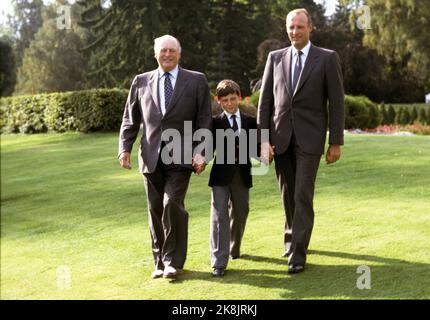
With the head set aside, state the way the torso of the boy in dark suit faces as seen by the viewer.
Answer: toward the camera

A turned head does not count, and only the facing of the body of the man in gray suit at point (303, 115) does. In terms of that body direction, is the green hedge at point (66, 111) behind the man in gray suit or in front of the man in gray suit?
behind

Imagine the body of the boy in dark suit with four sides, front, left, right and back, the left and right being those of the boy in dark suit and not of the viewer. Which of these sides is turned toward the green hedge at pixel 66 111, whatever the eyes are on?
back

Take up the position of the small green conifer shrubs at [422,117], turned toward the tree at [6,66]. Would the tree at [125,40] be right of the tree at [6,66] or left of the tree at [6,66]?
right

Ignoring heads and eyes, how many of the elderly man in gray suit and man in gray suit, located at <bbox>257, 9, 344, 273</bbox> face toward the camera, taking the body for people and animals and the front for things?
2

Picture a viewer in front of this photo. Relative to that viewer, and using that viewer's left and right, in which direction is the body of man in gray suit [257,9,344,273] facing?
facing the viewer

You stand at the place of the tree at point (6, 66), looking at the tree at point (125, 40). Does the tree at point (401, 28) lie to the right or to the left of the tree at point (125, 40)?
right

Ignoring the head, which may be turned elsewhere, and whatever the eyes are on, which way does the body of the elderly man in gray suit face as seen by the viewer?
toward the camera

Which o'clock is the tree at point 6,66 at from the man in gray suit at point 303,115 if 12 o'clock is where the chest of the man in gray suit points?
The tree is roughly at 5 o'clock from the man in gray suit.

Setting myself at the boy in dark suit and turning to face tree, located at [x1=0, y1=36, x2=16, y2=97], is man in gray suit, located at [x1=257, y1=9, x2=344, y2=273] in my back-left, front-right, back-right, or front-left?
back-right

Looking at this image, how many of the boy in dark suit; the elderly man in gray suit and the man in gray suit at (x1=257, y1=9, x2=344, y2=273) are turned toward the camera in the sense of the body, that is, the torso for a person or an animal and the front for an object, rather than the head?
3

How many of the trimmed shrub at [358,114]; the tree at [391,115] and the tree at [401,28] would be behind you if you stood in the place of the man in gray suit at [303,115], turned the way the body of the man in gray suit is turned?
3
